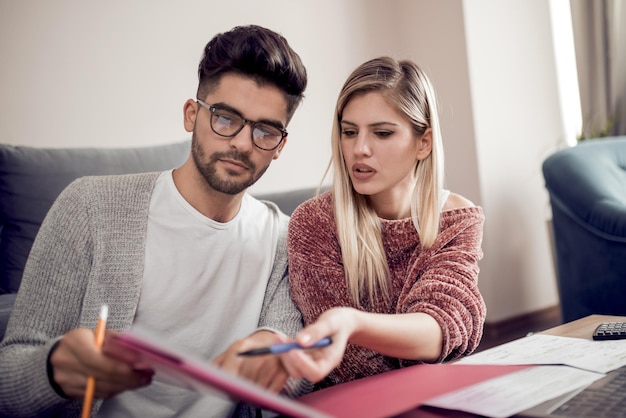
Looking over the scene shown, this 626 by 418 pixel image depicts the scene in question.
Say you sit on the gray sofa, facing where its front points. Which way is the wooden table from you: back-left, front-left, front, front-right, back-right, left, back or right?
front-left

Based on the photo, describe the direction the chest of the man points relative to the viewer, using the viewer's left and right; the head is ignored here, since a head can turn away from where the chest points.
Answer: facing the viewer and to the right of the viewer

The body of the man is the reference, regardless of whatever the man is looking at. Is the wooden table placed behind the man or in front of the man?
in front

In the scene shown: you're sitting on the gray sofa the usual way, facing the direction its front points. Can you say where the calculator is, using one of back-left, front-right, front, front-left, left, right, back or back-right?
front-left

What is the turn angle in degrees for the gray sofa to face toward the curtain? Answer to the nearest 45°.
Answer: approximately 135° to its left

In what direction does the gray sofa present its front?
toward the camera

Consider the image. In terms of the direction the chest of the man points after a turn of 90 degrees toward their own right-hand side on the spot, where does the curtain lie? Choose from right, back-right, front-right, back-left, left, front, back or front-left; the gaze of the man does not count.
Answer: back

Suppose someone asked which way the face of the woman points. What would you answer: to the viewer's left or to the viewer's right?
to the viewer's left
